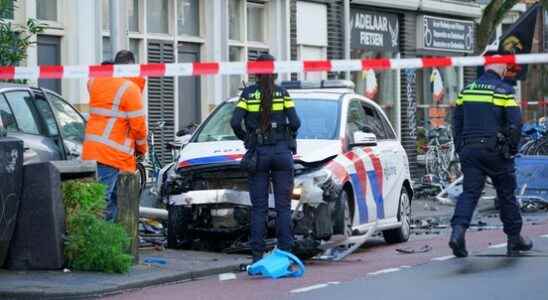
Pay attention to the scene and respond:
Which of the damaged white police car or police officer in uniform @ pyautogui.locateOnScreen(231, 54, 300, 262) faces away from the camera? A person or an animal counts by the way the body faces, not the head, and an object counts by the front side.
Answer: the police officer in uniform

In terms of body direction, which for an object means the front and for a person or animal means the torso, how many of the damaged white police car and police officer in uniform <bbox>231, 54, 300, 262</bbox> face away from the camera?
1

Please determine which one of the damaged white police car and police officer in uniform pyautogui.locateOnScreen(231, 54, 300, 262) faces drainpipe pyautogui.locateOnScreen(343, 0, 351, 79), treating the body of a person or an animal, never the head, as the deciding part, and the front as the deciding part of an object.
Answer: the police officer in uniform

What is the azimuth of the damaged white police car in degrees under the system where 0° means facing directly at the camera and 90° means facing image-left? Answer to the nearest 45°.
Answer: approximately 45°

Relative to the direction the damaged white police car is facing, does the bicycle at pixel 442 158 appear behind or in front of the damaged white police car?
behind

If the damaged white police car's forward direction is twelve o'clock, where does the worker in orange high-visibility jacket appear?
The worker in orange high-visibility jacket is roughly at 1 o'clock from the damaged white police car.

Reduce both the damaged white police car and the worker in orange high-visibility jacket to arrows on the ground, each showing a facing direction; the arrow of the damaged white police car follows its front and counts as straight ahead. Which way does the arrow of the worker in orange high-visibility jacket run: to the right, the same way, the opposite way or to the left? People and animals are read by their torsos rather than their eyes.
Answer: the opposite way

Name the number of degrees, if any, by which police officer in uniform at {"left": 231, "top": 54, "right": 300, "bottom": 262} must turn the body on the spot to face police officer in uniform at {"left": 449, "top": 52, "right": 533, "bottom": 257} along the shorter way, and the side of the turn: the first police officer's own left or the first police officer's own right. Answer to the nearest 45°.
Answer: approximately 90° to the first police officer's own right

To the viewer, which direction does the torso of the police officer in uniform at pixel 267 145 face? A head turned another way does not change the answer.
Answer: away from the camera
